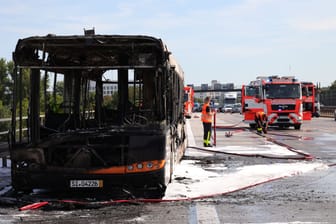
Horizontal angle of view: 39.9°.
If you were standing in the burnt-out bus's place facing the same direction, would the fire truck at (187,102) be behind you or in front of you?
behind

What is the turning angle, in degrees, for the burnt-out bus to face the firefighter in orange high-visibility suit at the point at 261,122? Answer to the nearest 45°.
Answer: approximately 135° to its left

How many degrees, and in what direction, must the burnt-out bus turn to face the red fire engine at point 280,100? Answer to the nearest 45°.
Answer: approximately 135° to its left

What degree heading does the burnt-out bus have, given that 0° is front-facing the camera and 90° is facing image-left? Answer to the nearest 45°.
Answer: approximately 0°

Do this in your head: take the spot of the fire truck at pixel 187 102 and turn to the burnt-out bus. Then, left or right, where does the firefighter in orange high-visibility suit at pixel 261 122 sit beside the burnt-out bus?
left
